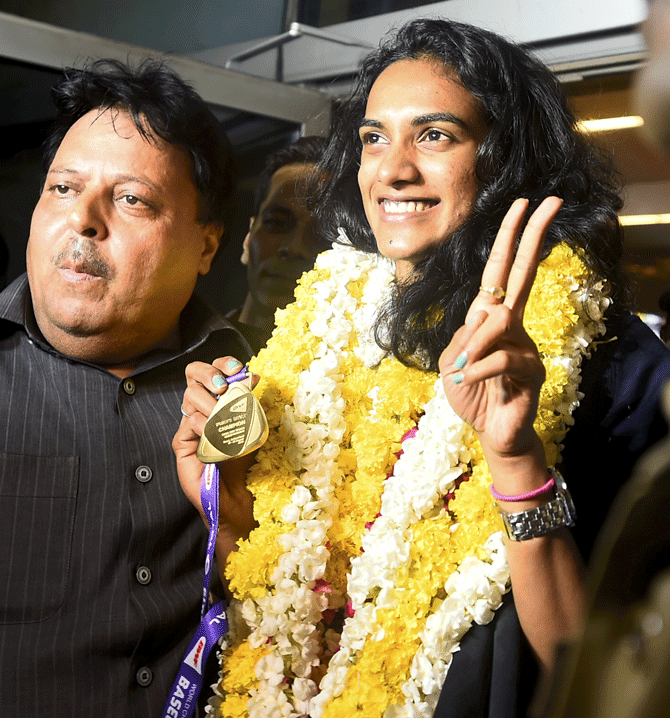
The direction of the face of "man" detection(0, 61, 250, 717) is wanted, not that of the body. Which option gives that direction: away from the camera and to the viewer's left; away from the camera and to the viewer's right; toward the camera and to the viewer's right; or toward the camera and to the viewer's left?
toward the camera and to the viewer's left

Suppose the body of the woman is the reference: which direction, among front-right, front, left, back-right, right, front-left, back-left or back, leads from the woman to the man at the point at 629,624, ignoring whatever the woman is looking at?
front-left

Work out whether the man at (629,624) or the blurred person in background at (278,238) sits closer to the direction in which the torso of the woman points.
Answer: the man

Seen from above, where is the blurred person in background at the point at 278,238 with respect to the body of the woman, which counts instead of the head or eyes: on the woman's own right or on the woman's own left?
on the woman's own right

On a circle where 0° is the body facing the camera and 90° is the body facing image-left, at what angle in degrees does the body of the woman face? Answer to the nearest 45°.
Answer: approximately 45°
